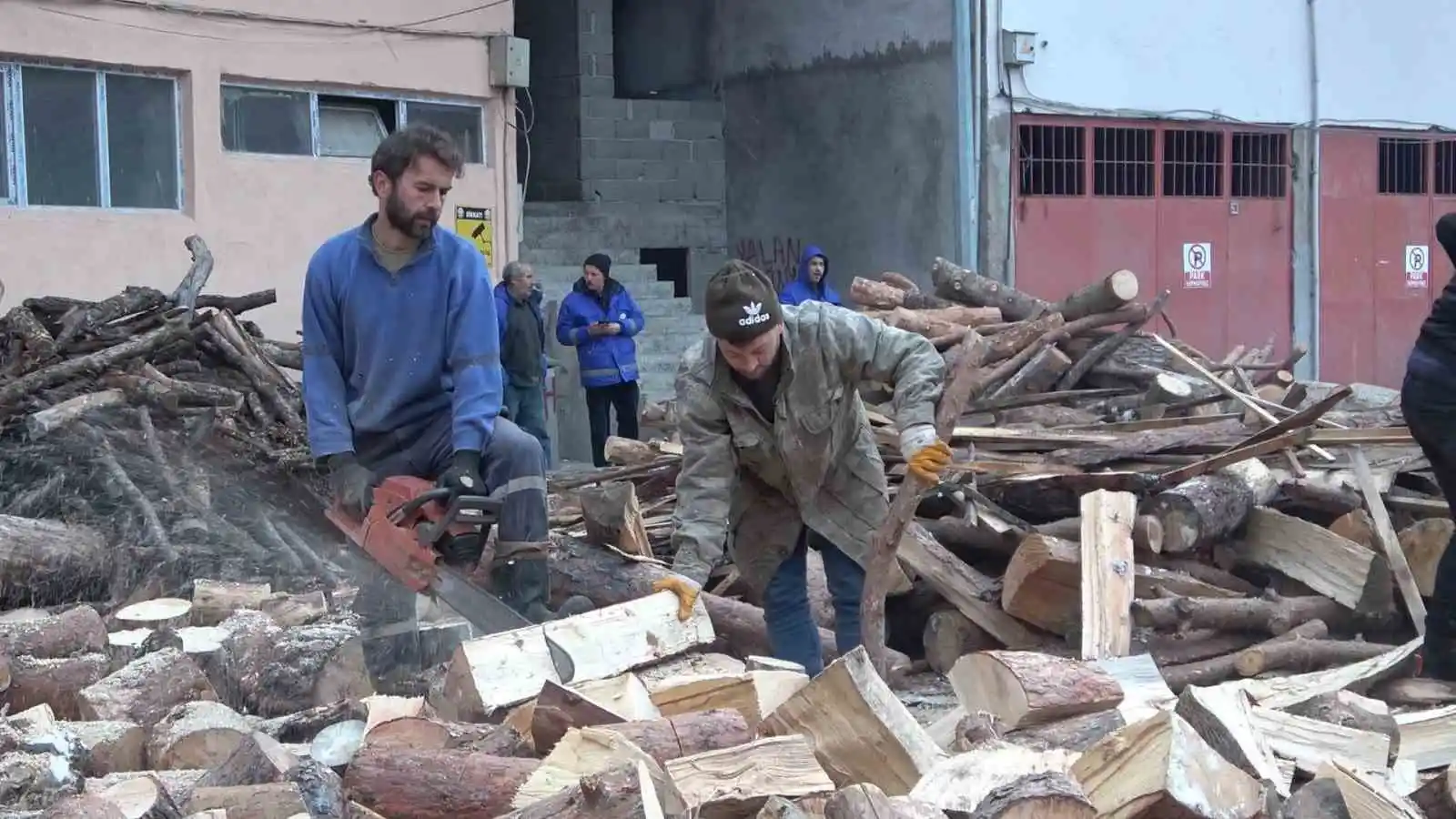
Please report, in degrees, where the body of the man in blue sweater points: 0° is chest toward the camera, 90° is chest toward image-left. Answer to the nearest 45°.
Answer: approximately 0°

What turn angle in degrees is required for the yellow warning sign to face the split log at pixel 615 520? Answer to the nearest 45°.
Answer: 0° — it already faces it

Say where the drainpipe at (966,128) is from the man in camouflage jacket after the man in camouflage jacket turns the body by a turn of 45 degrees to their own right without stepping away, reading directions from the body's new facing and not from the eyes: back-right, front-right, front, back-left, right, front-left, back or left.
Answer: back-right

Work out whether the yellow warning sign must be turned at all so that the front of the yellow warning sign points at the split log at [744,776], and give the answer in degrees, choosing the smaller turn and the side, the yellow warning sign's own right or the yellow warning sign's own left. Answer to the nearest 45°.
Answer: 0° — it already faces it

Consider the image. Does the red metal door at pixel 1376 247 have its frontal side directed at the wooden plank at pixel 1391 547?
yes

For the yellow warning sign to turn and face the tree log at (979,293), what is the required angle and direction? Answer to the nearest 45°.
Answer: approximately 45° to its left
